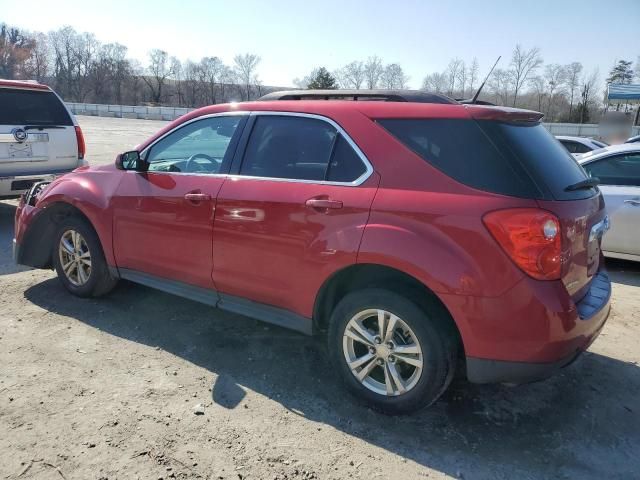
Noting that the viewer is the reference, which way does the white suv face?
facing away from the viewer

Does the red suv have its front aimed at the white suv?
yes

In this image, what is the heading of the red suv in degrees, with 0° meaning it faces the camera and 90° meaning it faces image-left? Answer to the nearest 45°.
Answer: approximately 135°

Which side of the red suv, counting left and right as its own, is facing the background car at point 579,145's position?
right

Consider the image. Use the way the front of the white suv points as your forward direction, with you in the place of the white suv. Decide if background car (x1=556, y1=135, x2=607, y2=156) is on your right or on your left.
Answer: on your right

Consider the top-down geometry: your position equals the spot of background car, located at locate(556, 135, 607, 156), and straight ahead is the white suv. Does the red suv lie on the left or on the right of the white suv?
left

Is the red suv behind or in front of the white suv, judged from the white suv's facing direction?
behind
